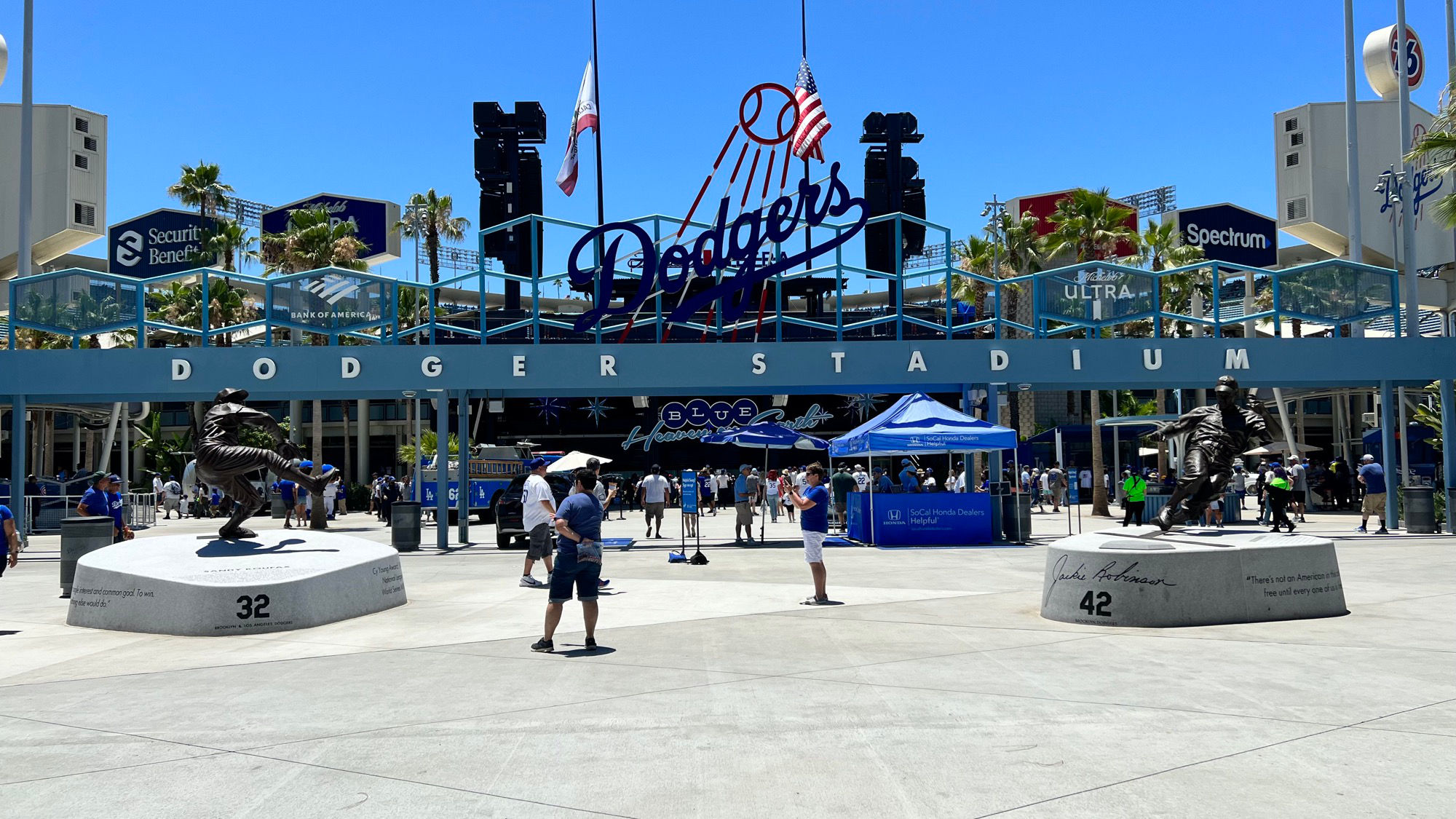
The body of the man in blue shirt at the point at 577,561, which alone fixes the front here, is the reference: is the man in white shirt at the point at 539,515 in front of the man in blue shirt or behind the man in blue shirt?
in front

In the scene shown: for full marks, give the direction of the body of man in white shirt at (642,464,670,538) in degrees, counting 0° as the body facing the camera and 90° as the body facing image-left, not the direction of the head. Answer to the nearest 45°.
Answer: approximately 180°

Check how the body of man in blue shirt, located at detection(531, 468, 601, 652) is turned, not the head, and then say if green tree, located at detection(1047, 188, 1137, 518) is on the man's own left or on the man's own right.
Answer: on the man's own right

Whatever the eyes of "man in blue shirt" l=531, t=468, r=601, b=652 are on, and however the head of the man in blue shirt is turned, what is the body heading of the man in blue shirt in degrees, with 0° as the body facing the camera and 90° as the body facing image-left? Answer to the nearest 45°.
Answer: approximately 135°

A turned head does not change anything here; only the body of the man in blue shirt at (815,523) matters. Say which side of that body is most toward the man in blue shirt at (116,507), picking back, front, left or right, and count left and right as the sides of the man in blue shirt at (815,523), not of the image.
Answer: front

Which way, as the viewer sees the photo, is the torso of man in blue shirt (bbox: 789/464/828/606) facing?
to the viewer's left

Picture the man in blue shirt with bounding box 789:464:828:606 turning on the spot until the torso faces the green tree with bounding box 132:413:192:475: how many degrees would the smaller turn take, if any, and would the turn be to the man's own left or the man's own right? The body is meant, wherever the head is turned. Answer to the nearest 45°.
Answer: approximately 45° to the man's own right

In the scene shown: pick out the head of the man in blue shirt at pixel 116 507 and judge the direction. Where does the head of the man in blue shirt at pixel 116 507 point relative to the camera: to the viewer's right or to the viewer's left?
to the viewer's right

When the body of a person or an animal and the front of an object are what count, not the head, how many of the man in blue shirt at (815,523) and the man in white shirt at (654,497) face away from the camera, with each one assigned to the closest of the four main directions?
1

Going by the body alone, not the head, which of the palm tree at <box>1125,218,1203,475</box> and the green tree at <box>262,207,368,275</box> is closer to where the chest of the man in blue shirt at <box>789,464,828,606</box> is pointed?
the green tree

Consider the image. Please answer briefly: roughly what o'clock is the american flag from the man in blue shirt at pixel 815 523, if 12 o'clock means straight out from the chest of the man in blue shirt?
The american flag is roughly at 3 o'clock from the man in blue shirt.
